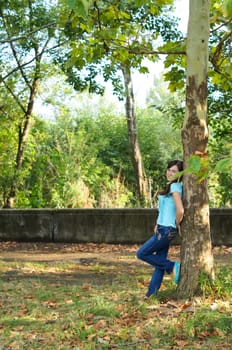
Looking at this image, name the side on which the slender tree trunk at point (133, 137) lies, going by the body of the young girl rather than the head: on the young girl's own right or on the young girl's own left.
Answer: on the young girl's own right

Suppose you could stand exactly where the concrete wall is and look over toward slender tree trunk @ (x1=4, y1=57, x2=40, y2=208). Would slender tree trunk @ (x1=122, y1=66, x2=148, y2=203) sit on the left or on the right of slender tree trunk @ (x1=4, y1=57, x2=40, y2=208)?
right

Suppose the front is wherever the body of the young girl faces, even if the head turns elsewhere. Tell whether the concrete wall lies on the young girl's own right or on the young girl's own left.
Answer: on the young girl's own right

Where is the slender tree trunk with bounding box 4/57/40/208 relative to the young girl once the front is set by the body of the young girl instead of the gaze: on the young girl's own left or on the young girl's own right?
on the young girl's own right
